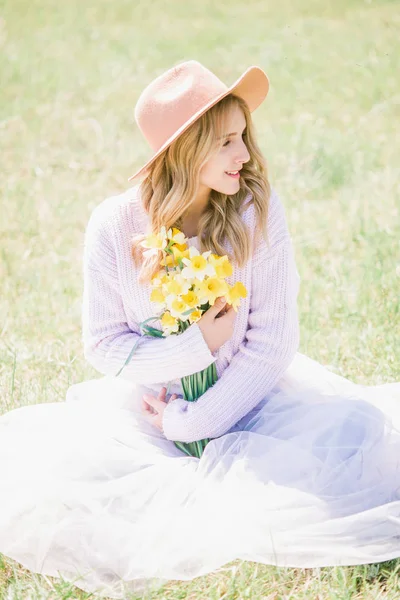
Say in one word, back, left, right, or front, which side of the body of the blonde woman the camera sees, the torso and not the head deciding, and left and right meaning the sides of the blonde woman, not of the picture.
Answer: front

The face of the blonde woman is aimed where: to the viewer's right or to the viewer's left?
to the viewer's right
